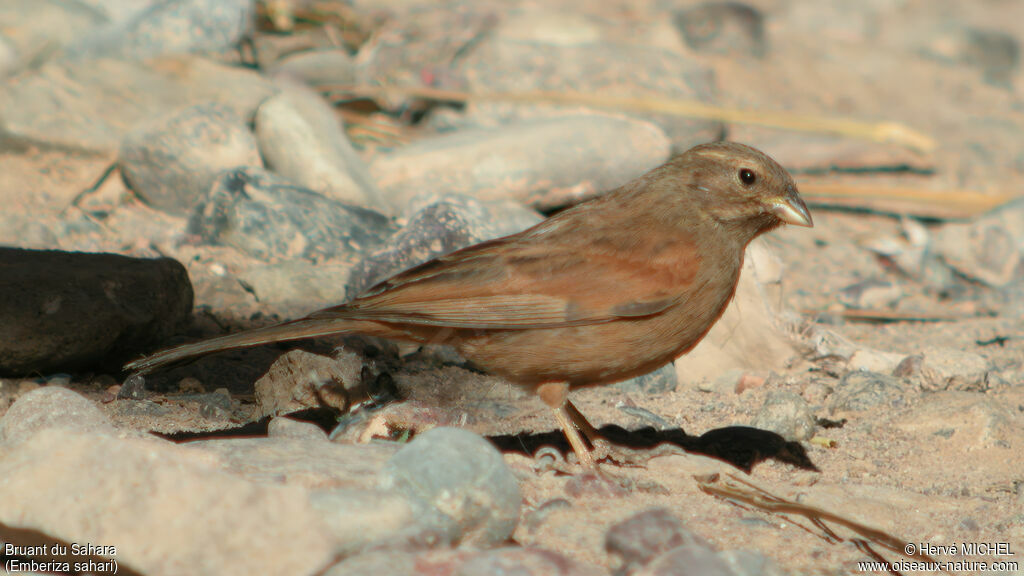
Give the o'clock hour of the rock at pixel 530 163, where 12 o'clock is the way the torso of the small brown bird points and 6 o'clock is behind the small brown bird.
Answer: The rock is roughly at 9 o'clock from the small brown bird.

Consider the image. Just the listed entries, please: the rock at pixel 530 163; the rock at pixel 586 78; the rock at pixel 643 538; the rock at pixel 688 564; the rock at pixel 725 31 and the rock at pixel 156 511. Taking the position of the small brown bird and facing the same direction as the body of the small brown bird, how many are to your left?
3

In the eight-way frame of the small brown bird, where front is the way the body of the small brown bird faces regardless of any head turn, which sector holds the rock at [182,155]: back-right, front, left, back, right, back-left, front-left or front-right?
back-left

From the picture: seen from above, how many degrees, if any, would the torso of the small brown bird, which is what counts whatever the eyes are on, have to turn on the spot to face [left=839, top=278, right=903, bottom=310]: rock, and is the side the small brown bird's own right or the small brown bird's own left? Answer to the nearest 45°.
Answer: approximately 45° to the small brown bird's own left

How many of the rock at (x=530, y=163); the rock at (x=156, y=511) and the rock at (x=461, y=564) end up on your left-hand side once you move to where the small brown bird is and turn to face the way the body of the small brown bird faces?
1

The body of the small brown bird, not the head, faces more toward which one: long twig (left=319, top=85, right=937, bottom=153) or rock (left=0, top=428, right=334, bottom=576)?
the long twig

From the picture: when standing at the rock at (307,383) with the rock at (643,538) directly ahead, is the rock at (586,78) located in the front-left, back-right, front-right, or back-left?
back-left

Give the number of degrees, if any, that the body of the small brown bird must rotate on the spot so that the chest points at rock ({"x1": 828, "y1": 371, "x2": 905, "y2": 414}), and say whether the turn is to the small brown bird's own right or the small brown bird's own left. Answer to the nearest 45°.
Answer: approximately 45° to the small brown bird's own left

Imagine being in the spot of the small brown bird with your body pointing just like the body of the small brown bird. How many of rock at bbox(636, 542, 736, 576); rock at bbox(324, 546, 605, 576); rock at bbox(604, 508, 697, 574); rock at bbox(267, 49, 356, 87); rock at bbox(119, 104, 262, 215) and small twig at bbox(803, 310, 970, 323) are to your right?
3

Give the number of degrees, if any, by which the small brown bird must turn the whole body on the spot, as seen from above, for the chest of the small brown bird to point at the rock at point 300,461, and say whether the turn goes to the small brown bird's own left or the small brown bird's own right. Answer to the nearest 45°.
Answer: approximately 135° to the small brown bird's own right

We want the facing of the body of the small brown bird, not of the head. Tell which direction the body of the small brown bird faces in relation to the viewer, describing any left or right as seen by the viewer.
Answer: facing to the right of the viewer

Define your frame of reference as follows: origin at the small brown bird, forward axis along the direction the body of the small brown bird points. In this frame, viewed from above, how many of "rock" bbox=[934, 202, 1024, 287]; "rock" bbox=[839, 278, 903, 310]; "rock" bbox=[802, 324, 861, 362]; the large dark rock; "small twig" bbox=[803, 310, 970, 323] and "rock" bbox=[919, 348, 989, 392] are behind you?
1

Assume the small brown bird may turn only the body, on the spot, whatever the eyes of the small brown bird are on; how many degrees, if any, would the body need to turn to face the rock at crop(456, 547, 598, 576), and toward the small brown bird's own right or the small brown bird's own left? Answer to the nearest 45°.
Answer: approximately 90° to the small brown bird's own right

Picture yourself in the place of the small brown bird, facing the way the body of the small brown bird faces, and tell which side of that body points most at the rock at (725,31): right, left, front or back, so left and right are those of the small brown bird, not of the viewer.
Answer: left

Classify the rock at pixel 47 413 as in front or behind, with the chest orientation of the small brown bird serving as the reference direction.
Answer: behind

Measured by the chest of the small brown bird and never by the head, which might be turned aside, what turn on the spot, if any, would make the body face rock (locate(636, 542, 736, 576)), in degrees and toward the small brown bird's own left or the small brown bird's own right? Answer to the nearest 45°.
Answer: approximately 90° to the small brown bird's own right

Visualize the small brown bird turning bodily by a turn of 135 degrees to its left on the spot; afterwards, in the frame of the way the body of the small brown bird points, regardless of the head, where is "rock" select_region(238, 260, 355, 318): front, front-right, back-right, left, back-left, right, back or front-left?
front

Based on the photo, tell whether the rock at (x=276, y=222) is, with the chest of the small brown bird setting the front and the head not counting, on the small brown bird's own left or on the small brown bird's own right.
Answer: on the small brown bird's own left

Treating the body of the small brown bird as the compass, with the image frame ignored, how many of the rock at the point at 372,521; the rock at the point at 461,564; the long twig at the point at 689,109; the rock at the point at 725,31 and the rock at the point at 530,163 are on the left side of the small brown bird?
3
